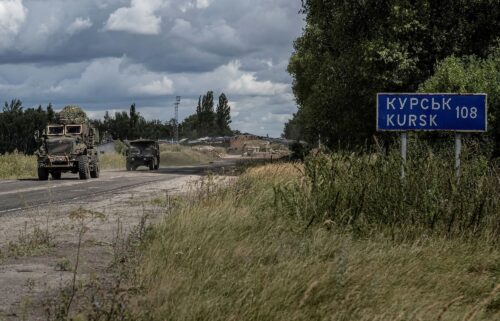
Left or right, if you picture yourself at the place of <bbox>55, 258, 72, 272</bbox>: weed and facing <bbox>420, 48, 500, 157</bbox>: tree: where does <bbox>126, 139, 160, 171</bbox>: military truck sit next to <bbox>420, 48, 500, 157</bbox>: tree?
left

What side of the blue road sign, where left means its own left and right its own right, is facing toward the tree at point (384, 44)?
back

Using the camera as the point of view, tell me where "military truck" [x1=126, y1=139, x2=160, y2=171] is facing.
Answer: facing the viewer

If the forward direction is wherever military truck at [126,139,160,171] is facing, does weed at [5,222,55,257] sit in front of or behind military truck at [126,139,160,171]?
in front

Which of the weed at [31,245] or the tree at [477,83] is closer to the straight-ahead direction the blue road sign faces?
the weed

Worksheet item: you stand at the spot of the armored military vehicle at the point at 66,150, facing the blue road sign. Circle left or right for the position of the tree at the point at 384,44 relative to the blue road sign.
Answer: left

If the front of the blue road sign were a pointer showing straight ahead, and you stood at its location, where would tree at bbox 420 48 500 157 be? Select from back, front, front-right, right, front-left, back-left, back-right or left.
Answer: back

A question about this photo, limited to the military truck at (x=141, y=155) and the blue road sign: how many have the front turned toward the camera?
2

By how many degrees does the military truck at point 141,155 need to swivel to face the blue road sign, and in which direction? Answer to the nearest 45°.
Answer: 0° — it already faces it

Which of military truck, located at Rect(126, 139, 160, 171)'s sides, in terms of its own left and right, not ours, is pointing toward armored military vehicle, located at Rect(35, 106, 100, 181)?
front

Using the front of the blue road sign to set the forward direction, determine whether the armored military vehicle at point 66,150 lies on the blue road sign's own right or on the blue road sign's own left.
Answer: on the blue road sign's own right

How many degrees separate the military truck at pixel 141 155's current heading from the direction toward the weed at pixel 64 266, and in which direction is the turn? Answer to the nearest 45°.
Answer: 0° — it already faces it

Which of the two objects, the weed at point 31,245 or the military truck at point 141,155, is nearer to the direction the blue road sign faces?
the weed

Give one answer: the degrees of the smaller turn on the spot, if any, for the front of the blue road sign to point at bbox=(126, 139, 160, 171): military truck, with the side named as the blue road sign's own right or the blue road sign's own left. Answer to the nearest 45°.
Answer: approximately 135° to the blue road sign's own right

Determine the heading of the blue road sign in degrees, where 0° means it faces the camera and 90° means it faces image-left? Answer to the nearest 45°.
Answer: approximately 0°
